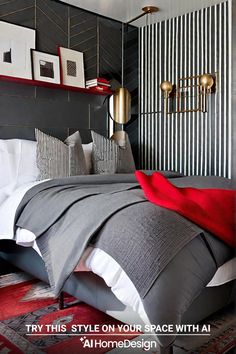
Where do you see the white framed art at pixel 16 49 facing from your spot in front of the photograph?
facing the viewer and to the right of the viewer

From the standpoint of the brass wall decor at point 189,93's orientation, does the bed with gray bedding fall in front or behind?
in front

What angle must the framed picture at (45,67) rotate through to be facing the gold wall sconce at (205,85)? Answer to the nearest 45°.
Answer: approximately 45° to its left

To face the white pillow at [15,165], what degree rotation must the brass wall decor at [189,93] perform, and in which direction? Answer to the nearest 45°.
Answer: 0° — it already faces it

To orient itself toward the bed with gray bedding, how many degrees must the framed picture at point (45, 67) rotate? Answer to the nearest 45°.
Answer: approximately 45° to its right

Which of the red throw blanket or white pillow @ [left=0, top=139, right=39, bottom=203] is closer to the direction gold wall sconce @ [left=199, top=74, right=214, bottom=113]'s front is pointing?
the white pillow

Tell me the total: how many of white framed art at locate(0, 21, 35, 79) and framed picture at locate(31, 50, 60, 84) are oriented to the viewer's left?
0

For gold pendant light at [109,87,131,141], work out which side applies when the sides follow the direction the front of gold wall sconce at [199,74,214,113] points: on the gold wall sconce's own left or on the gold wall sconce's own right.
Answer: on the gold wall sconce's own right

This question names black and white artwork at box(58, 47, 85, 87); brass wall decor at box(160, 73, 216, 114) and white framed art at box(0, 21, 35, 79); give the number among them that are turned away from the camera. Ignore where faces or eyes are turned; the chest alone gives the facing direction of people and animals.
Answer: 0

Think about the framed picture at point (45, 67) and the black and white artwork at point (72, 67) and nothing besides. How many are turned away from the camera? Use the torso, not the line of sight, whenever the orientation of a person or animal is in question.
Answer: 0

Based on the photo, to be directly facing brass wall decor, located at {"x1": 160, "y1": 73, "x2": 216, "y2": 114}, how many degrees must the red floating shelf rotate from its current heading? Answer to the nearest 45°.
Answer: approximately 45° to its left

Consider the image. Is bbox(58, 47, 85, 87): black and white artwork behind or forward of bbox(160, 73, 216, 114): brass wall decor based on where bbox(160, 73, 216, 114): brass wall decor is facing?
forward
